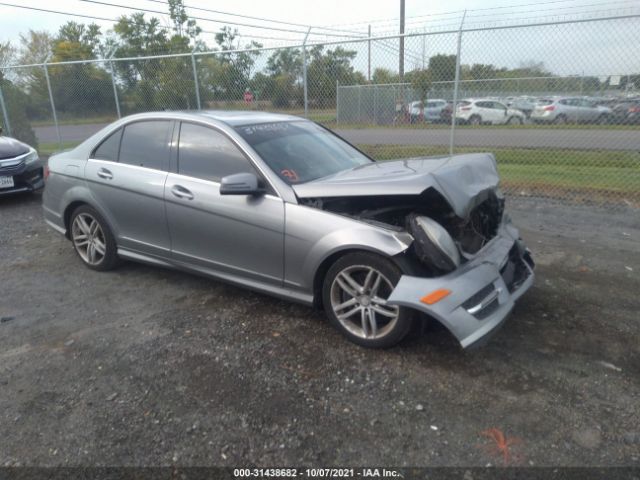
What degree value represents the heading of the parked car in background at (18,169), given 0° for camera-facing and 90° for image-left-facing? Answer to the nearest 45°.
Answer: approximately 315°

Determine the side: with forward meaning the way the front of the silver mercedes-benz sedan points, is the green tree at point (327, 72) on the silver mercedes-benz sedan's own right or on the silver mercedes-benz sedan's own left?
on the silver mercedes-benz sedan's own left

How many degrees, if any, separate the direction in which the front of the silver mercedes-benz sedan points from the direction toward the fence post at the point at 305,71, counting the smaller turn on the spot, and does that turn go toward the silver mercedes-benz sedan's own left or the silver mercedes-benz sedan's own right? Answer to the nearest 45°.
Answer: approximately 135° to the silver mercedes-benz sedan's own left

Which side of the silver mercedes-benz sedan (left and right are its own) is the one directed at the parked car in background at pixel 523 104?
left

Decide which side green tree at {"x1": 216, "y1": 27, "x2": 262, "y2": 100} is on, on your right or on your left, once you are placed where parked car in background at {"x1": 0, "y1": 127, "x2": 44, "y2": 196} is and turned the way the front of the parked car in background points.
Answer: on your left

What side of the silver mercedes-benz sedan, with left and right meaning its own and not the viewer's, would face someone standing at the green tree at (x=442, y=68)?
left
